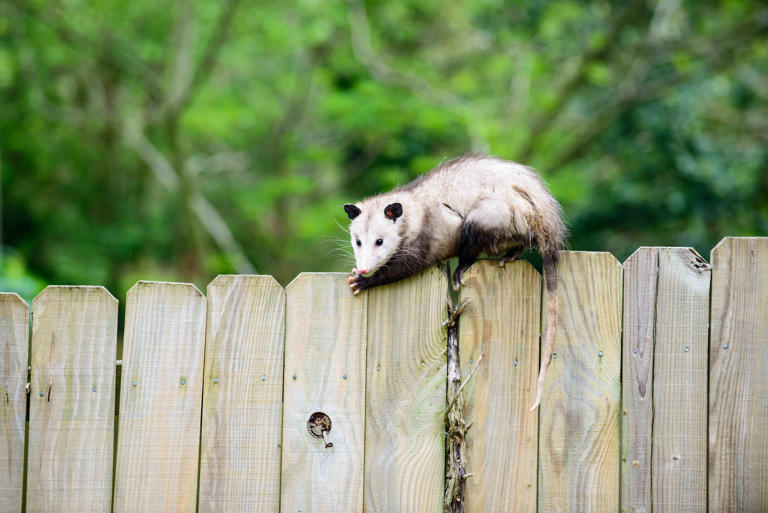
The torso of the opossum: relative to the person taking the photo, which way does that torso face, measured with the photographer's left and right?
facing to the left of the viewer
